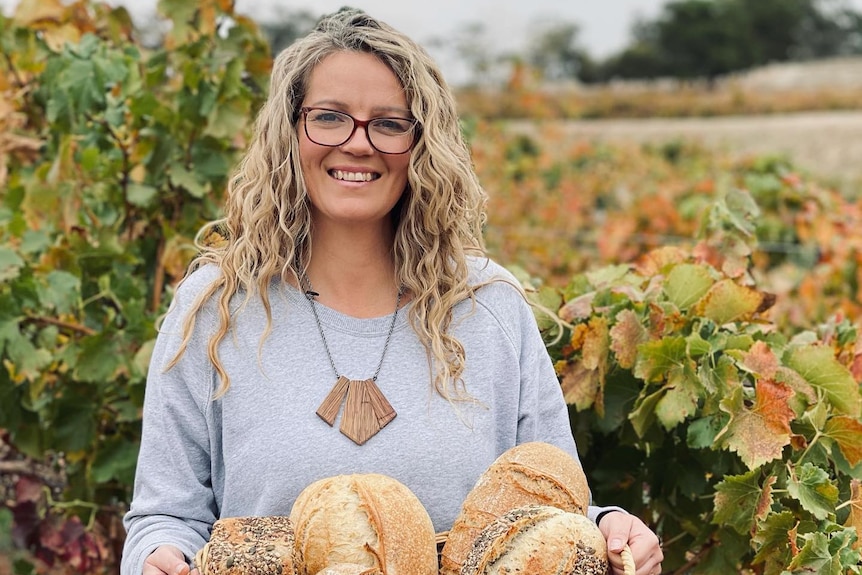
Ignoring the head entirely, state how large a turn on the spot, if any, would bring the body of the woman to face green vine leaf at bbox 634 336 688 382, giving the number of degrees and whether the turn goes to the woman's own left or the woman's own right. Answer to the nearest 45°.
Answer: approximately 90° to the woman's own left

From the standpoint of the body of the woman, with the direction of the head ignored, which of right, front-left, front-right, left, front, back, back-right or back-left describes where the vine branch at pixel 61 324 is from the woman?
back-right

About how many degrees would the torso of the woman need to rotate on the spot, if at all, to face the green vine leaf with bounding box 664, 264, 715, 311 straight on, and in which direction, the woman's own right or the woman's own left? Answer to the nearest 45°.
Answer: approximately 135° to the woman's own left

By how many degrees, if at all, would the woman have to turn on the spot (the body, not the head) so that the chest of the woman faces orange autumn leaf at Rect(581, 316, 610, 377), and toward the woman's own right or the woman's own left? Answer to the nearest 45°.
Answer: approximately 135° to the woman's own left

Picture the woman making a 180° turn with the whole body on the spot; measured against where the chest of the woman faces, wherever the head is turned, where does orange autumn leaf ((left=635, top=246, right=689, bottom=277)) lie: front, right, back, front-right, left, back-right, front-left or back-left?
front-right

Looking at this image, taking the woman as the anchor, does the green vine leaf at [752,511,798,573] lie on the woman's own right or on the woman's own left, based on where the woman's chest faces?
on the woman's own left

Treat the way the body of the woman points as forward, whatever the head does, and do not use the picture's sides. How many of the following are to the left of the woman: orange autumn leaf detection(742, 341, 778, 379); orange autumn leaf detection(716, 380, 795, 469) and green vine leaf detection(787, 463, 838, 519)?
3

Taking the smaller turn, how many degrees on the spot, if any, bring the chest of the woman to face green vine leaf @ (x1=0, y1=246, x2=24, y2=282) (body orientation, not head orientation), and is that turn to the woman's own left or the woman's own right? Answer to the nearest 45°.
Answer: approximately 135° to the woman's own right

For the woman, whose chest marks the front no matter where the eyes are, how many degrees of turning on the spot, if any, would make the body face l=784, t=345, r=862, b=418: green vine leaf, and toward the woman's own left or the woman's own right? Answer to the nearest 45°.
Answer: approximately 90° to the woman's own left

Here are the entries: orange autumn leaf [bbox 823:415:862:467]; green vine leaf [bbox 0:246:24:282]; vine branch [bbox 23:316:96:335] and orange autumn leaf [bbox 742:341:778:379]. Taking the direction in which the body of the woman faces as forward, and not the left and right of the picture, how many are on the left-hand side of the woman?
2

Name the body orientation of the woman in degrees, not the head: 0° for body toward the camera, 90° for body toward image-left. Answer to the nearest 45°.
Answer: approximately 0°

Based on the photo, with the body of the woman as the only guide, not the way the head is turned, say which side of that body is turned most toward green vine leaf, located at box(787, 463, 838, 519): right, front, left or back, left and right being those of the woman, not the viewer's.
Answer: left

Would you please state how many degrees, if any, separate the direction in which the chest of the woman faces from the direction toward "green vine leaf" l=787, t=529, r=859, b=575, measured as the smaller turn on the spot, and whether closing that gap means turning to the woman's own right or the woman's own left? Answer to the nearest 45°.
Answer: approximately 45° to the woman's own left
